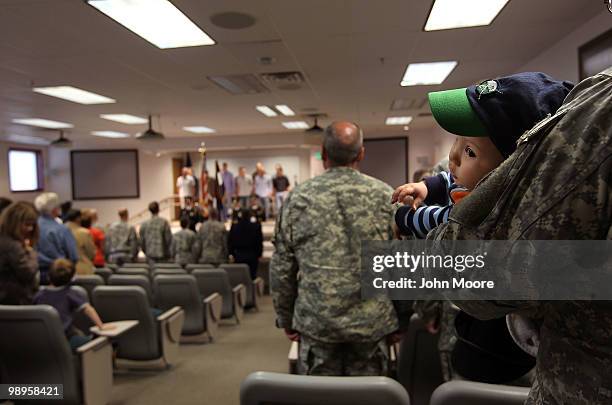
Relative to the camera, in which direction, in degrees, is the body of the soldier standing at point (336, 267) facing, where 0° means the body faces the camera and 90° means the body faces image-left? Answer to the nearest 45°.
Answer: approximately 180°

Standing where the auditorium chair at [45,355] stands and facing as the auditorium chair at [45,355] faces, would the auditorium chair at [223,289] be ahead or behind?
ahead

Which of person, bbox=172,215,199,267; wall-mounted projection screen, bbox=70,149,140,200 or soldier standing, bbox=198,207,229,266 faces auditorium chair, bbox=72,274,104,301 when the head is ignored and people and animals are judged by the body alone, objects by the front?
the wall-mounted projection screen

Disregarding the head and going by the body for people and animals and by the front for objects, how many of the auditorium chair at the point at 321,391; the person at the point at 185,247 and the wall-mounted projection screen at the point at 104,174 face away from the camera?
2

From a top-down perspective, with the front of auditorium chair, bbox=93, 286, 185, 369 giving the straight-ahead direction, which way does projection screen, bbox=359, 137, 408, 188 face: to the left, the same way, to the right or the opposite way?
the opposite way

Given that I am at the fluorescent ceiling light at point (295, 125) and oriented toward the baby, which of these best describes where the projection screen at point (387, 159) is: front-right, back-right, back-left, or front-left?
back-left

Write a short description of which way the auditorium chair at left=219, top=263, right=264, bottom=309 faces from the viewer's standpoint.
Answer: facing away from the viewer and to the right of the viewer

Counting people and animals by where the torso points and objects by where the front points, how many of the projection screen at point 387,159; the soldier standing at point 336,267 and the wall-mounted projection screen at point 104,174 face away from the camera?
1

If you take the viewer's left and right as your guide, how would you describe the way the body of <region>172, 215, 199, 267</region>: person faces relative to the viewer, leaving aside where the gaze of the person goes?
facing away from the viewer

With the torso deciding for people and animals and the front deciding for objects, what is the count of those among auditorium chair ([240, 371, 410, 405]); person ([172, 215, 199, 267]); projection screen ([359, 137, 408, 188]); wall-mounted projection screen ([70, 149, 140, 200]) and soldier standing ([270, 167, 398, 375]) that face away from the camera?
3

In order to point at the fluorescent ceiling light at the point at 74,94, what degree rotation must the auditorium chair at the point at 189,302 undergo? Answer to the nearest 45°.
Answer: approximately 90° to its left

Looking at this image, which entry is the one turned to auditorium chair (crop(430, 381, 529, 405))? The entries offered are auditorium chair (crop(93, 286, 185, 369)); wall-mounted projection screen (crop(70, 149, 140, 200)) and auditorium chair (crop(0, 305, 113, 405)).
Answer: the wall-mounted projection screen

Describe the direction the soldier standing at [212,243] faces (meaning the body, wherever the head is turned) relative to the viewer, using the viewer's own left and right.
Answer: facing away from the viewer

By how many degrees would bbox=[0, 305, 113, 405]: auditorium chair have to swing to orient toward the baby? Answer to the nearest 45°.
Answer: approximately 135° to its right

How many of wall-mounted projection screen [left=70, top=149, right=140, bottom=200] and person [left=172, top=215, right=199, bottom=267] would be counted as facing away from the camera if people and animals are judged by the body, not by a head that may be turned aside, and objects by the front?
1
